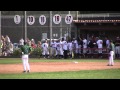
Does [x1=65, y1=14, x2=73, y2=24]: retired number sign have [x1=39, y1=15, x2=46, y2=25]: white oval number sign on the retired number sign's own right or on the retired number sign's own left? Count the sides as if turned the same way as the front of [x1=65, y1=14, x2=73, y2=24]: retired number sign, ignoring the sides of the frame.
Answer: on the retired number sign's own right

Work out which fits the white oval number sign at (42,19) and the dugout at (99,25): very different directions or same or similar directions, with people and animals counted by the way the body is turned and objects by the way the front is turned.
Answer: same or similar directions

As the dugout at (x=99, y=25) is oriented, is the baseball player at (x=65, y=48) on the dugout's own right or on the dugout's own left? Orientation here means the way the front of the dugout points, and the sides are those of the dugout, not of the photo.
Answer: on the dugout's own right

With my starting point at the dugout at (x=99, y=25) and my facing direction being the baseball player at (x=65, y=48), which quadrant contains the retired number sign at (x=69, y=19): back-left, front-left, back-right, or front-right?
front-right

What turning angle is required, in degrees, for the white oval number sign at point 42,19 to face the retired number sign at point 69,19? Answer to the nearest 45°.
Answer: approximately 90° to its left

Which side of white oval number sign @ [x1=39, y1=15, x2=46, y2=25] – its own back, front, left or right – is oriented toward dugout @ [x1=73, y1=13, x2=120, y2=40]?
left

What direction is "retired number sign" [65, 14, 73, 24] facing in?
toward the camera

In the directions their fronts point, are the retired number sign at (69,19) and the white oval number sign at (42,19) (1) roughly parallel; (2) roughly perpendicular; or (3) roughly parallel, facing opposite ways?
roughly parallel

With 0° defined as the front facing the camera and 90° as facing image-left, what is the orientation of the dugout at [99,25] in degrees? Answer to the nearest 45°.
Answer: approximately 0°

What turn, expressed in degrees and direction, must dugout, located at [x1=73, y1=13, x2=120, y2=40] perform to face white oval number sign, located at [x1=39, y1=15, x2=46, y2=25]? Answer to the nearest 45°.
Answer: approximately 90° to its right

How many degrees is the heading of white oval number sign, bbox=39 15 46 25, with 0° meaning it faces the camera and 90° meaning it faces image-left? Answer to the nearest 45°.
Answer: approximately 0°
